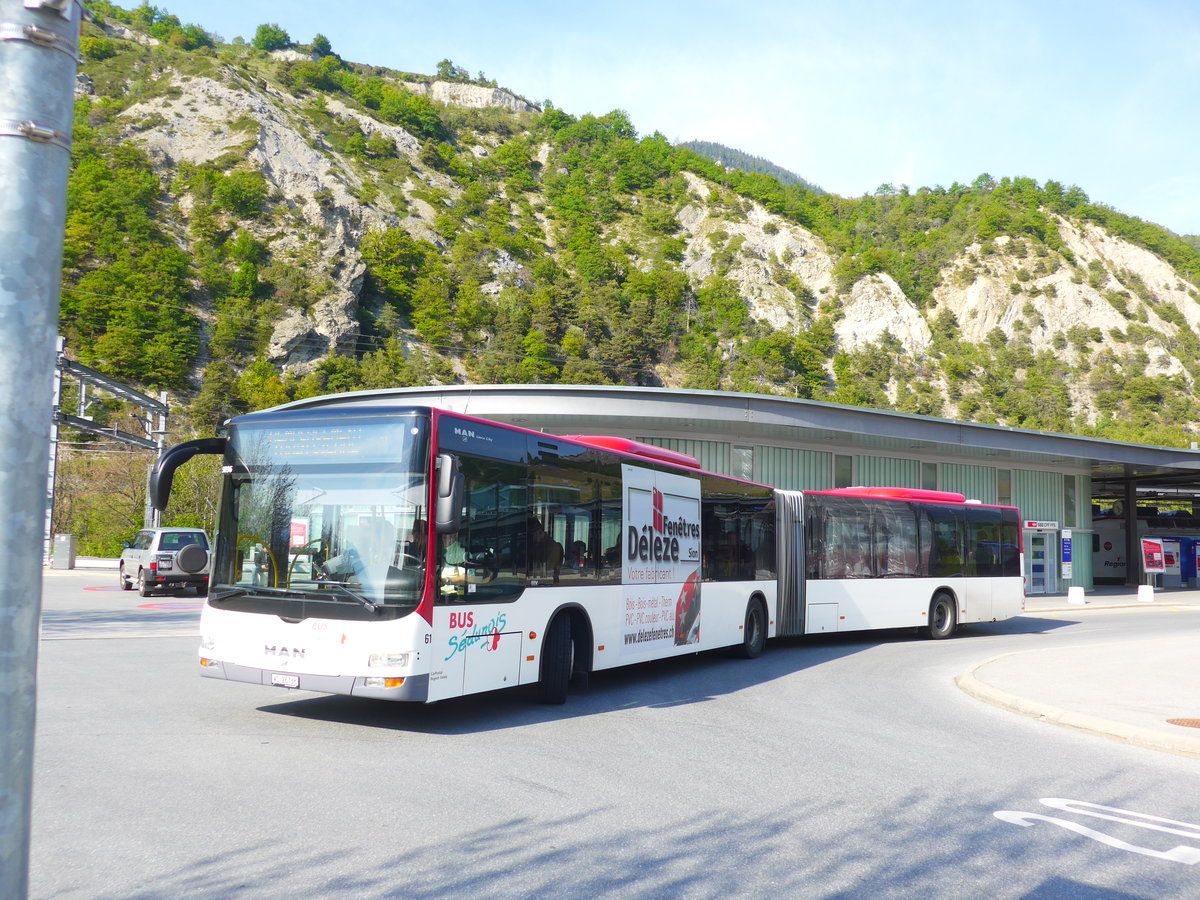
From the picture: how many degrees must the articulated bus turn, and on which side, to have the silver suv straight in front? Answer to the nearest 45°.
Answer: approximately 90° to its right

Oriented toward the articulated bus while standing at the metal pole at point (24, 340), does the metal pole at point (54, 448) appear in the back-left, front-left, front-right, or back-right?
front-left

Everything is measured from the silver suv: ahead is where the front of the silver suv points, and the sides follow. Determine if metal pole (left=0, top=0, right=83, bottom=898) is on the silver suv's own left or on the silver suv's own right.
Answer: on the silver suv's own left

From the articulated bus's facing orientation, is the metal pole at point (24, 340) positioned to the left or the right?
on its left

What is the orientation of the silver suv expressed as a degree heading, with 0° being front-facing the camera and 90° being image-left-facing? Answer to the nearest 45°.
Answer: approximately 135°

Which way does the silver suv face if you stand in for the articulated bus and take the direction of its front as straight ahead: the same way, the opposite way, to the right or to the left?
to the right

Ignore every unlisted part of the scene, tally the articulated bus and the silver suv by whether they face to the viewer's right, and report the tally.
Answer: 0

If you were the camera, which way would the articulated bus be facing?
facing the viewer and to the left of the viewer

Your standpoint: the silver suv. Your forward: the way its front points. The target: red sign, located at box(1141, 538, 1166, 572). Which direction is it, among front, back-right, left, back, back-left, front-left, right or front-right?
back-right

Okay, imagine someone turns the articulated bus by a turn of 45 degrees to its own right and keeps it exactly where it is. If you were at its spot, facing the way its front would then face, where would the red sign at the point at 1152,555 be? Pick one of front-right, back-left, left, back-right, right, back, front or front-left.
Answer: back-right
